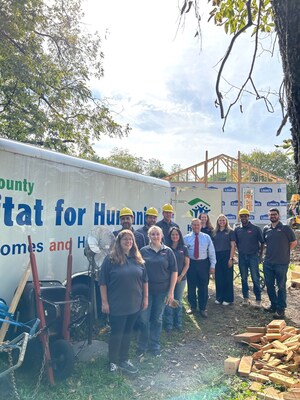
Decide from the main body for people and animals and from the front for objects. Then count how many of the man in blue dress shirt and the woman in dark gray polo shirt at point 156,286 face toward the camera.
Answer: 2

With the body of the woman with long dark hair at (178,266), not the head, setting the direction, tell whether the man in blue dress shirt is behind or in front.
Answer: behind

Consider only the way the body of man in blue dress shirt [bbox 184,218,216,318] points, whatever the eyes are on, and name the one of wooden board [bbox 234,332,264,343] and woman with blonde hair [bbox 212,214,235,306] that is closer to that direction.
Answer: the wooden board

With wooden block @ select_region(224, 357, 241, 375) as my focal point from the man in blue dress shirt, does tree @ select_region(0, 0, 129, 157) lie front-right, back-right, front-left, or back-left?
back-right

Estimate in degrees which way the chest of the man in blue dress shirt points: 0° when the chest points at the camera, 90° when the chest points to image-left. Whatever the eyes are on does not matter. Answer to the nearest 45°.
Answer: approximately 0°

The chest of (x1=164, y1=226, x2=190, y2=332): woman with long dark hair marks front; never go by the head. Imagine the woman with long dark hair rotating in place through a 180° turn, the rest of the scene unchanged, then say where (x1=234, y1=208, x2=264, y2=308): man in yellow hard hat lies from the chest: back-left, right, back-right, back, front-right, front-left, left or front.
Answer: front-right

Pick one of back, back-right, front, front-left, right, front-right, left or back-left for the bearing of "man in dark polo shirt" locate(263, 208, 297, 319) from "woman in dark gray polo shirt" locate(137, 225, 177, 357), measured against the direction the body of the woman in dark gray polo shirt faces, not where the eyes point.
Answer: back-left
